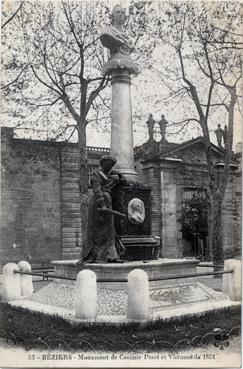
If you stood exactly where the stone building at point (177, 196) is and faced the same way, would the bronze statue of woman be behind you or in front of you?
in front

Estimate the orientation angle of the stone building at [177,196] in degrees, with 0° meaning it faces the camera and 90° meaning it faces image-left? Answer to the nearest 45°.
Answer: approximately 0°

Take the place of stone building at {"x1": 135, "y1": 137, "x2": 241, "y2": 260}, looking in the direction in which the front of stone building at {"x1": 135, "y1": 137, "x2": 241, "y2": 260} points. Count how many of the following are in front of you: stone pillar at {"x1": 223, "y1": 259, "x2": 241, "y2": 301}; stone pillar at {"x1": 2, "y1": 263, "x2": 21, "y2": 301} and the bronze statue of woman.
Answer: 3

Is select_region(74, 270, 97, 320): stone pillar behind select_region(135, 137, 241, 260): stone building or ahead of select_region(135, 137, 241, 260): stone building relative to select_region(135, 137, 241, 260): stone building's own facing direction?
ahead

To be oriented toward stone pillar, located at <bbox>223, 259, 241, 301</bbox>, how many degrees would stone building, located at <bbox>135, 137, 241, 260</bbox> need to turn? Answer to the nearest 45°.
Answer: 0° — it already faces it
